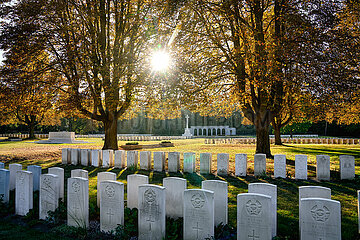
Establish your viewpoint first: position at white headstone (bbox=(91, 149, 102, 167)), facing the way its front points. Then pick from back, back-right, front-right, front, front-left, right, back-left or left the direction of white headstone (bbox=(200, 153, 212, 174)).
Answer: left

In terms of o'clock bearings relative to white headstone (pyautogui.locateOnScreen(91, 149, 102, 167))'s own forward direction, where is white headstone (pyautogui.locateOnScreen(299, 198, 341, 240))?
white headstone (pyautogui.locateOnScreen(299, 198, 341, 240)) is roughly at 10 o'clock from white headstone (pyautogui.locateOnScreen(91, 149, 102, 167)).

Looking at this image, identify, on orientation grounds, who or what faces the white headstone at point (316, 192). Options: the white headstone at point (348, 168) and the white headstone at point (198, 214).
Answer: the white headstone at point (348, 168)

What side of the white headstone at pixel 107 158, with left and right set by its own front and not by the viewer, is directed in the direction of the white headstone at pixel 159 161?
left

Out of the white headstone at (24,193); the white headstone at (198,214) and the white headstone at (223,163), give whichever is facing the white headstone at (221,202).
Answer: the white headstone at (223,163)

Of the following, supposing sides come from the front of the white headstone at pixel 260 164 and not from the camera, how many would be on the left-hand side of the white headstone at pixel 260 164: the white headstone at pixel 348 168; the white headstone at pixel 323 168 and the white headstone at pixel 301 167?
3

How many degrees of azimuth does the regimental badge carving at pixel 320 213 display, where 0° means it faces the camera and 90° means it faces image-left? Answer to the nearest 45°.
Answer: approximately 0°

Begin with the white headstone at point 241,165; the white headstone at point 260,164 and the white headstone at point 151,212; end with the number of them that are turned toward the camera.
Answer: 3

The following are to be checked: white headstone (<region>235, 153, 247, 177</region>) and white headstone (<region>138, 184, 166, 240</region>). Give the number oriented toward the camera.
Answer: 2

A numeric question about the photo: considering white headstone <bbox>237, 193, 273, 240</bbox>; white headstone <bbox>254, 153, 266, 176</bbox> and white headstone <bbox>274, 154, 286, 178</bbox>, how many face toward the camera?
3

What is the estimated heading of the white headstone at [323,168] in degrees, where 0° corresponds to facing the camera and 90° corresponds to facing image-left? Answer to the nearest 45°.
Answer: approximately 0°

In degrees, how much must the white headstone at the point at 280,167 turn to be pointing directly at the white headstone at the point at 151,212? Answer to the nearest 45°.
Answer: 0° — it already faces it
